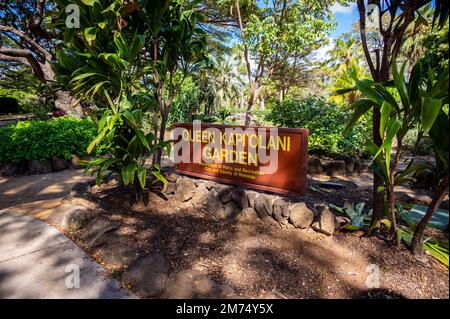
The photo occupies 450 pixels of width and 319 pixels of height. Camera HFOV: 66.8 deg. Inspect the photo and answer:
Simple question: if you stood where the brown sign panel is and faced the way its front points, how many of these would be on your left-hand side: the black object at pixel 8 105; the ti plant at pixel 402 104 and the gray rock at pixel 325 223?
2

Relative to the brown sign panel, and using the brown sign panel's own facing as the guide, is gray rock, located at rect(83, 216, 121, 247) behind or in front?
in front

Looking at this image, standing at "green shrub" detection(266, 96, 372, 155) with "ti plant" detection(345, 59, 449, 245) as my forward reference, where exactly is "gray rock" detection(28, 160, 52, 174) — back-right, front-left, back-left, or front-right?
front-right

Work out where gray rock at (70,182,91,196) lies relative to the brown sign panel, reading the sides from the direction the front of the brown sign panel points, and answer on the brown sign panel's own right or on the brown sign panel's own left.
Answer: on the brown sign panel's own right

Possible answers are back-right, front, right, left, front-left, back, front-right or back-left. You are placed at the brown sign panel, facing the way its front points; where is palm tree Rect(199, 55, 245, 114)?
back-right

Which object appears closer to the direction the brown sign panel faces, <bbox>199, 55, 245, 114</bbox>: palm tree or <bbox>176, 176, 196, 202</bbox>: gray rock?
the gray rock

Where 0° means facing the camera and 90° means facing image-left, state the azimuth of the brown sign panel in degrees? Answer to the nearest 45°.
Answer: approximately 45°

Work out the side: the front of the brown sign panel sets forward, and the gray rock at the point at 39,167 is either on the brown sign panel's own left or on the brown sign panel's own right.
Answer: on the brown sign panel's own right

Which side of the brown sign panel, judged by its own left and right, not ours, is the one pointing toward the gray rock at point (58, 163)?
right

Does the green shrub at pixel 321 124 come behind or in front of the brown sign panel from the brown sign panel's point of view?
behind
